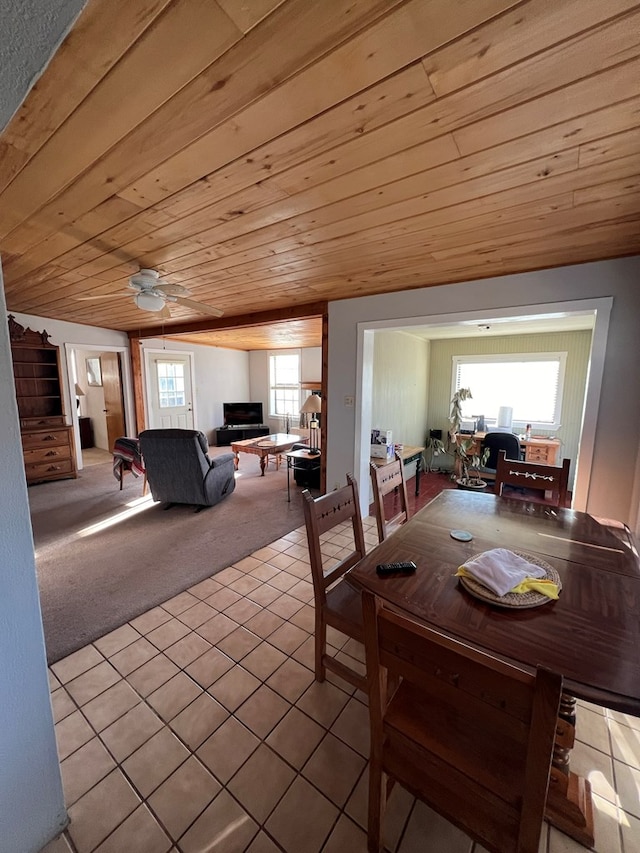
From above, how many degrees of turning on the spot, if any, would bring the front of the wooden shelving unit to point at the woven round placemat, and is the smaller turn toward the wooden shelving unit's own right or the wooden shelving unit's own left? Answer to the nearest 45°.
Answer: approximately 45° to the wooden shelving unit's own right

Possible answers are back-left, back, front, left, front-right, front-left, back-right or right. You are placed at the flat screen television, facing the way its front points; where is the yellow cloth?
front

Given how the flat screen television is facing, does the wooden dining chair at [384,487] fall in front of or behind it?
in front

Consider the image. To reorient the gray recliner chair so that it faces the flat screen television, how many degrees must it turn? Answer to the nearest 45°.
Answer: approximately 45° to its left

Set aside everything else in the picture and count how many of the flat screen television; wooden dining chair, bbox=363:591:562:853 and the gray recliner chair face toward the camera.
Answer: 1

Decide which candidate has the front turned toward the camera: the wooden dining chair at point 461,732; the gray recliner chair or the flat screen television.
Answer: the flat screen television

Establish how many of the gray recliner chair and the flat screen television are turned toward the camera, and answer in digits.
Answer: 1

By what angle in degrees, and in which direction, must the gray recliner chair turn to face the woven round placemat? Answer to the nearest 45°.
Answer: approximately 135° to its right

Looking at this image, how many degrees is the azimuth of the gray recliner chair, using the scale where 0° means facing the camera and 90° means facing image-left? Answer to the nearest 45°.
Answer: approximately 225°

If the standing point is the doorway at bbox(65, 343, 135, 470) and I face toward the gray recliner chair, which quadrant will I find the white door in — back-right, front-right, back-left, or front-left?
back-left

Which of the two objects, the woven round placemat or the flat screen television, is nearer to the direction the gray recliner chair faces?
the flat screen television

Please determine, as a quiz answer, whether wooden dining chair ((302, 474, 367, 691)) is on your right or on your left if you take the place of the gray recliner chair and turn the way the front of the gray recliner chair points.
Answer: on your right

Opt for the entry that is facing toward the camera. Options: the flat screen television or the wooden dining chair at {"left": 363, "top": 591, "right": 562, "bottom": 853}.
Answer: the flat screen television

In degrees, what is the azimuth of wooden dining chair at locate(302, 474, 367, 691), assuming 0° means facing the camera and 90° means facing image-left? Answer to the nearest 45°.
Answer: approximately 315°

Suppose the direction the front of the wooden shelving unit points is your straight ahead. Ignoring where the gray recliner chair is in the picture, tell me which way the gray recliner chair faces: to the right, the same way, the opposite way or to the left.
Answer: to the left

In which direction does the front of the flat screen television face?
toward the camera

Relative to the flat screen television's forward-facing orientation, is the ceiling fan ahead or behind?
ahead

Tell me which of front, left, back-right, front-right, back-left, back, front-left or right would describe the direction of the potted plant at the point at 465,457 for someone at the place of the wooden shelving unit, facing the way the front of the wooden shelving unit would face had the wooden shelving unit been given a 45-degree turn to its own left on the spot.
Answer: front-right

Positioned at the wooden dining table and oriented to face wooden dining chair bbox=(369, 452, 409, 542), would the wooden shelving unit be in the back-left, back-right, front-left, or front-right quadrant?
front-left

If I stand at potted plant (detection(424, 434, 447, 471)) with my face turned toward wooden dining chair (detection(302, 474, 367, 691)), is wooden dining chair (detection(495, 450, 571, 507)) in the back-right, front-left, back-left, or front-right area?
front-left
